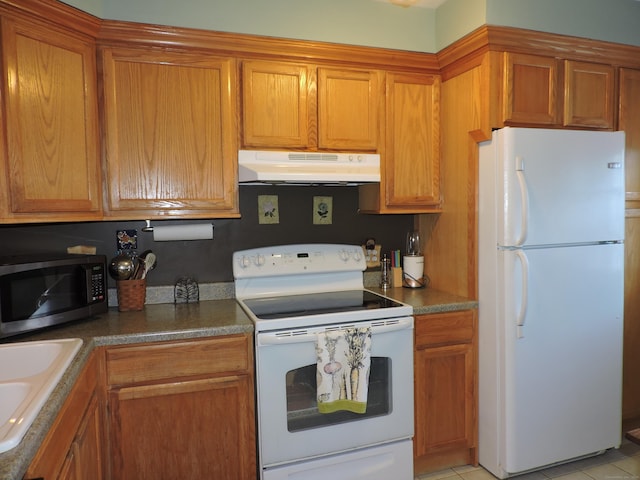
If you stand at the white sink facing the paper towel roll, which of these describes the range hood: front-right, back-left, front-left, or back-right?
front-right

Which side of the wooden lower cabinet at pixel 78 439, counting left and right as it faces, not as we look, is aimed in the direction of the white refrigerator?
front

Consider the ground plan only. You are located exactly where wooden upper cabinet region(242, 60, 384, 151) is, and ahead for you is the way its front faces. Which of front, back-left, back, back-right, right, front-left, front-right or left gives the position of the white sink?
front-right

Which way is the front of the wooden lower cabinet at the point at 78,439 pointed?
to the viewer's right

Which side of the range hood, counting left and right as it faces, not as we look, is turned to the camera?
front

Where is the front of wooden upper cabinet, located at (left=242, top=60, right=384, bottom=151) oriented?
toward the camera

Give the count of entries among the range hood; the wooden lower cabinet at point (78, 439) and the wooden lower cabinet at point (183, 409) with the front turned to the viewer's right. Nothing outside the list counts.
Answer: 1

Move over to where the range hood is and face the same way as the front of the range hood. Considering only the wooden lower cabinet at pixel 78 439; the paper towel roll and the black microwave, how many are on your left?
0

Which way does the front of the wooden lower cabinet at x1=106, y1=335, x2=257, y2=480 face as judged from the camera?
facing the viewer

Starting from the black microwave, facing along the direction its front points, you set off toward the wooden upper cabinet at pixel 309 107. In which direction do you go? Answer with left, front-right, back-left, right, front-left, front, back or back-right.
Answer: front-left
